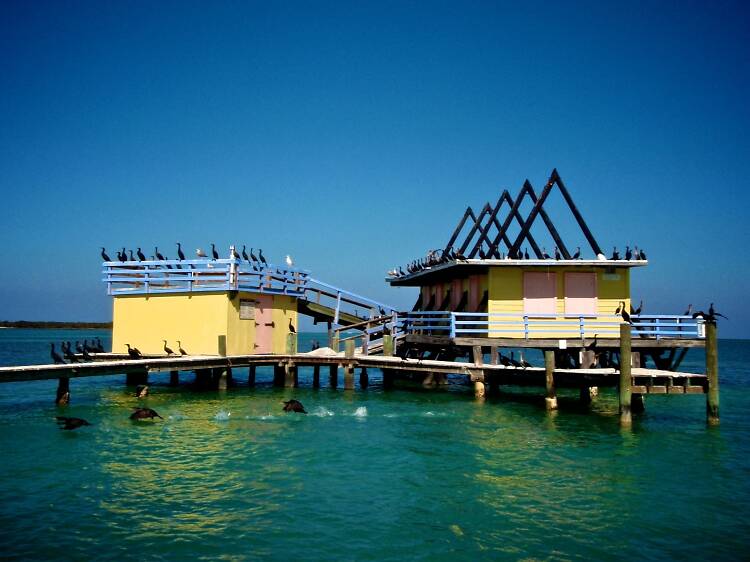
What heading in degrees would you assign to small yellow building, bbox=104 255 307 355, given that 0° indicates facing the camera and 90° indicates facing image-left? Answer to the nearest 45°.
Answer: approximately 315°

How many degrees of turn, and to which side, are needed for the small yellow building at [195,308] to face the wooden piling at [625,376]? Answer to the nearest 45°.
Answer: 0° — it already faces it

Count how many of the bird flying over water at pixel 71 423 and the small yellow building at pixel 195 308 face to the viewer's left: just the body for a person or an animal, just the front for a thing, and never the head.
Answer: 1

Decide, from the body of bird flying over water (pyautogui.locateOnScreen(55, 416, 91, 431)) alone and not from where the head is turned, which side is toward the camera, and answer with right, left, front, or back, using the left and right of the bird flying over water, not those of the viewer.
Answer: left

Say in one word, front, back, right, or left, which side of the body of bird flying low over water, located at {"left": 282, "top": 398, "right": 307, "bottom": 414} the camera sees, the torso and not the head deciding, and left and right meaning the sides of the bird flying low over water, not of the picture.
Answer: left

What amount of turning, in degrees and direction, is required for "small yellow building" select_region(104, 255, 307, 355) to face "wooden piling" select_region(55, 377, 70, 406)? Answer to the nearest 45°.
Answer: approximately 90° to its right

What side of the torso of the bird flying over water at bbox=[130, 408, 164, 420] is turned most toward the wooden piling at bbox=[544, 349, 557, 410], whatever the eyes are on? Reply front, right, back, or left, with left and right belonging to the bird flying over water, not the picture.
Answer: back

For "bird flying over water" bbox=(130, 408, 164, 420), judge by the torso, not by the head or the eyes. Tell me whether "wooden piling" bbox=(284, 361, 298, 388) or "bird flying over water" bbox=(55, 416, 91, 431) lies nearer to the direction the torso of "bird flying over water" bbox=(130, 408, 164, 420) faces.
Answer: the "bird flying over water" bbox=(55, 416, 91, 431)

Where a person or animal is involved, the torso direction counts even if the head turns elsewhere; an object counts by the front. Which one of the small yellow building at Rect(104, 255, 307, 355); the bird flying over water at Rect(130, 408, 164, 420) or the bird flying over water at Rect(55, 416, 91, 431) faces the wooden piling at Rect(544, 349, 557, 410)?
the small yellow building
